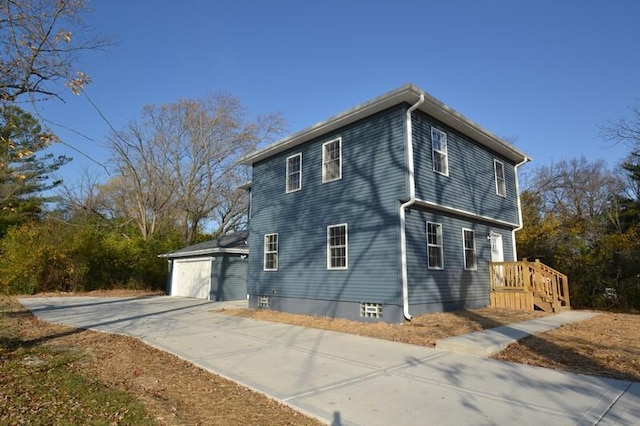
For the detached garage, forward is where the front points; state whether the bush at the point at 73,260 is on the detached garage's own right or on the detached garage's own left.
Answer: on the detached garage's own right

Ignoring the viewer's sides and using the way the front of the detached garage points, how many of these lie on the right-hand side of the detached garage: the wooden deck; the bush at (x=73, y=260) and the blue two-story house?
1

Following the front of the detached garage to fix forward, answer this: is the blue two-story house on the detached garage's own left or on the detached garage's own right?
on the detached garage's own left

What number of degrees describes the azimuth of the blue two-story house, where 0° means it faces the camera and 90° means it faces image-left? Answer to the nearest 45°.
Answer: approximately 315°

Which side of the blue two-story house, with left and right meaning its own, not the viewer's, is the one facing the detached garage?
back

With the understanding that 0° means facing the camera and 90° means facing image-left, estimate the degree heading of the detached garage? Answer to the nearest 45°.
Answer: approximately 45°

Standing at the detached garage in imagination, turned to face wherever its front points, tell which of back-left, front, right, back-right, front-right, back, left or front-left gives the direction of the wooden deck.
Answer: left

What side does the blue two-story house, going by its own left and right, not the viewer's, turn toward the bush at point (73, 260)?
back

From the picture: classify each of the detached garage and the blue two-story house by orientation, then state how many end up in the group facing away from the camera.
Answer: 0
